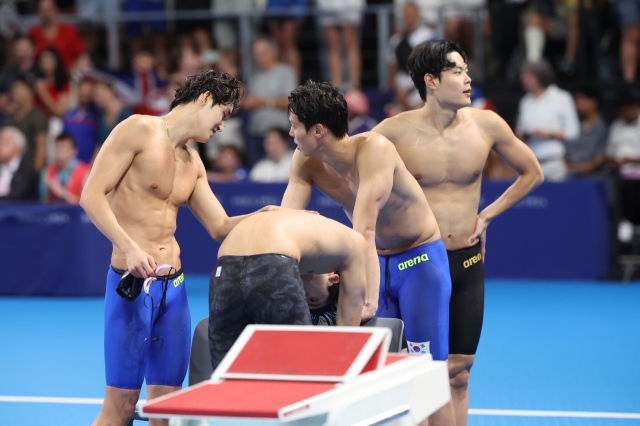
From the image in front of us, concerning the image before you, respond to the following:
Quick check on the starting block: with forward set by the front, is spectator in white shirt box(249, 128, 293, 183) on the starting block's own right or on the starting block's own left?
on the starting block's own right

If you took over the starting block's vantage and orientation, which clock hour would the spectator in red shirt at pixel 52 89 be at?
The spectator in red shirt is roughly at 4 o'clock from the starting block.

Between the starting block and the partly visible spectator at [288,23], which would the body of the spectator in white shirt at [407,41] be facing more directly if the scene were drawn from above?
the starting block

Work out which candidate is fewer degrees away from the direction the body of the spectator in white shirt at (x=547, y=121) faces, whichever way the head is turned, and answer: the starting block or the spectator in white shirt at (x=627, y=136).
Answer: the starting block

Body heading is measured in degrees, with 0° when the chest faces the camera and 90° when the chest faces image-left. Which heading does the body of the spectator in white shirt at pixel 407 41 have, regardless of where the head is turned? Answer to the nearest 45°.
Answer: approximately 0°

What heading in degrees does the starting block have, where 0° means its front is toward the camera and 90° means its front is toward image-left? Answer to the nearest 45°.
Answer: approximately 45°

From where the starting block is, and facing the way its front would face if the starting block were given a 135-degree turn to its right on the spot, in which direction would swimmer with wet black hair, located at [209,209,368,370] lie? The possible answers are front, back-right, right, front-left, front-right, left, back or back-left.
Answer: front

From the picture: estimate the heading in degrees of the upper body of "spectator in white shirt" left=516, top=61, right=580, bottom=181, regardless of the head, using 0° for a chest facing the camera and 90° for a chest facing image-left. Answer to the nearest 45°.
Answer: approximately 45°

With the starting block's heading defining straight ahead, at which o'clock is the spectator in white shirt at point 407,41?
The spectator in white shirt is roughly at 5 o'clock from the starting block.

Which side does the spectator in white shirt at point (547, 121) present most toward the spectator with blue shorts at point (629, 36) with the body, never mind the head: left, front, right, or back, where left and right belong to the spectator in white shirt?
back

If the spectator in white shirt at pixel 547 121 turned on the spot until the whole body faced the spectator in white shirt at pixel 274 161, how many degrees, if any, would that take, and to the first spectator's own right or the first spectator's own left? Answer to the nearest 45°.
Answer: approximately 45° to the first spectator's own right
